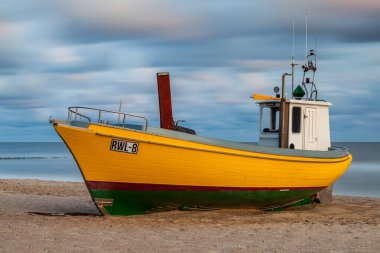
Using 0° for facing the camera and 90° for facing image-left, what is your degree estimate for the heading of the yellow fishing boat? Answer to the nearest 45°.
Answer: approximately 45°
